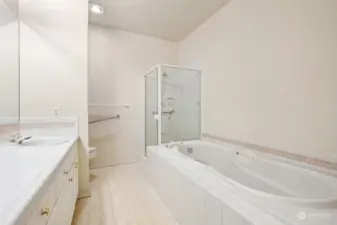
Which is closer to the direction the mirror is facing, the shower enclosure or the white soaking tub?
the white soaking tub

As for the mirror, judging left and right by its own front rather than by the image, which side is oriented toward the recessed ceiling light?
left

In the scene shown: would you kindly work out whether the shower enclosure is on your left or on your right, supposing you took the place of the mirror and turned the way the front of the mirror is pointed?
on your left

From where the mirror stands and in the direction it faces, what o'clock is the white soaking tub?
The white soaking tub is roughly at 12 o'clock from the mirror.

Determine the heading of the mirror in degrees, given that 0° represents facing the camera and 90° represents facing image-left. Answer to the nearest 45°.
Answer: approximately 315°

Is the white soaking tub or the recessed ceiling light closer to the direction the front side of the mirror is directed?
the white soaking tub

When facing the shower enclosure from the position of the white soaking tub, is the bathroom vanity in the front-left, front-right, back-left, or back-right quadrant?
back-left
